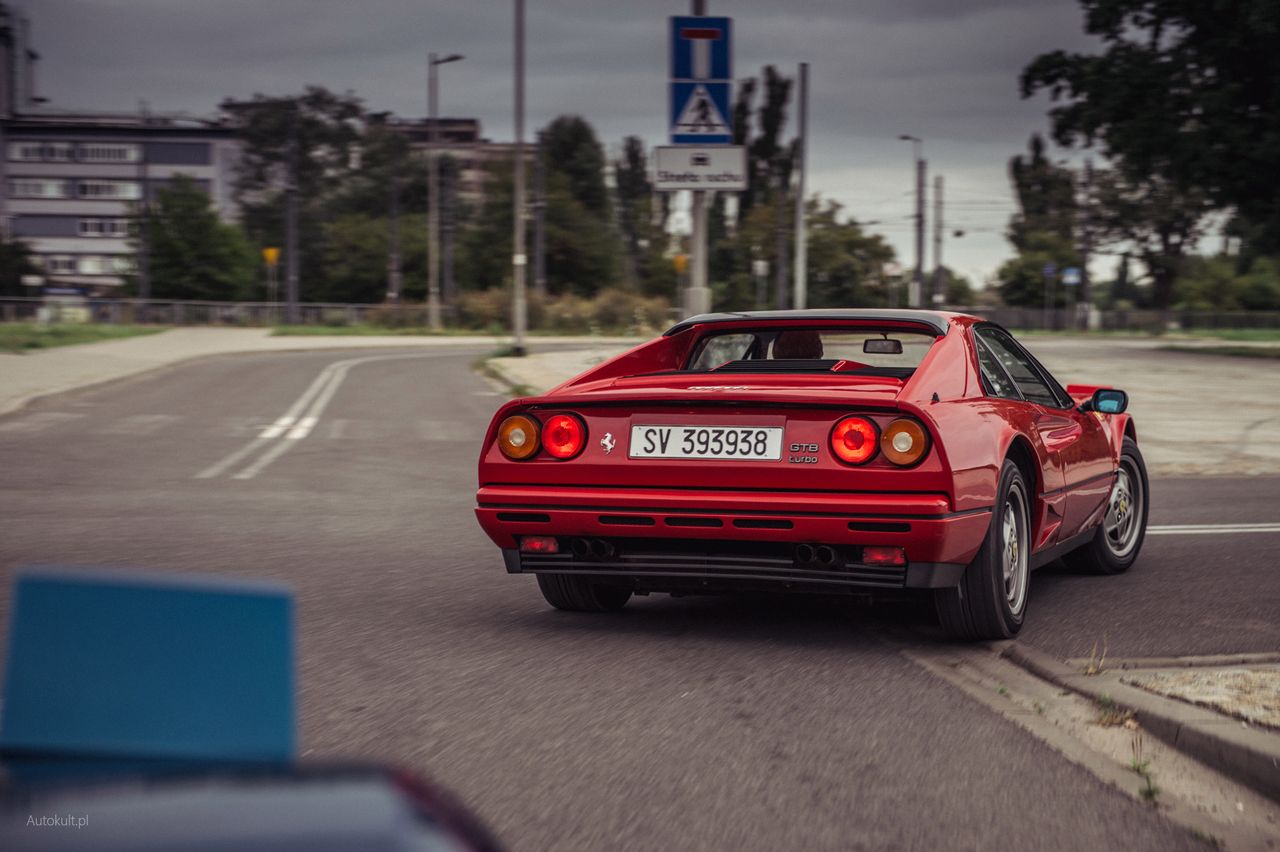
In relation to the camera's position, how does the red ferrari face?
facing away from the viewer and to the right of the viewer

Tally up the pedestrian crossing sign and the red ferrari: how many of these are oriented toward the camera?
1

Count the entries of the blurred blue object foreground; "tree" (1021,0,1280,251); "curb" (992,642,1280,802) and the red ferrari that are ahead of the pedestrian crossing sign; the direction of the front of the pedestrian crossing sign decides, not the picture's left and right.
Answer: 3

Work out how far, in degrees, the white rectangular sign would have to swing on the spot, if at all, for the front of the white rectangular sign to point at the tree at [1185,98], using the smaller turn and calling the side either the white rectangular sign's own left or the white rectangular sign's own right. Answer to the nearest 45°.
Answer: approximately 135° to the white rectangular sign's own left

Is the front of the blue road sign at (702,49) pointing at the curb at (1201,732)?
yes

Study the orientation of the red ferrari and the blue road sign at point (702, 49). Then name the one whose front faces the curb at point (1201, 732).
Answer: the blue road sign

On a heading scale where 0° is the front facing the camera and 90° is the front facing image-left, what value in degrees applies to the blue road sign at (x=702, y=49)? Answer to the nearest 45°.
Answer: approximately 0°

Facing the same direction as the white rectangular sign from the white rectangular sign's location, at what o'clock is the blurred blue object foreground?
The blurred blue object foreground is roughly at 12 o'clock from the white rectangular sign.

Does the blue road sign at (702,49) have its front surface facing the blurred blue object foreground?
yes

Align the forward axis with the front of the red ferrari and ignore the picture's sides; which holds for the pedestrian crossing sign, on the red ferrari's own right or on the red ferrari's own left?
on the red ferrari's own left

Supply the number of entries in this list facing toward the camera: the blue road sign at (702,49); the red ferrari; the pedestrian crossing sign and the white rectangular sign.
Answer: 3
